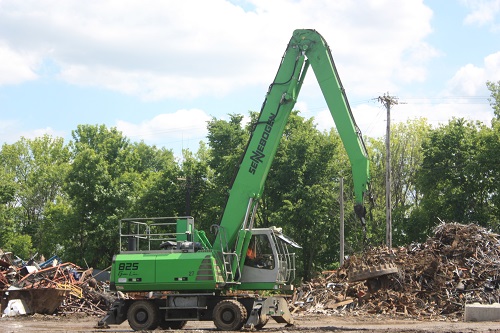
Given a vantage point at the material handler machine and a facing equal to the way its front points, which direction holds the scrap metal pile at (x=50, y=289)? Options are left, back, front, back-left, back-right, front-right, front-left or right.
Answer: back-left

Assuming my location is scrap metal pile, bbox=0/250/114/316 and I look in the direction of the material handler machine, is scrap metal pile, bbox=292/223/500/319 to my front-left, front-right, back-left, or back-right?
front-left

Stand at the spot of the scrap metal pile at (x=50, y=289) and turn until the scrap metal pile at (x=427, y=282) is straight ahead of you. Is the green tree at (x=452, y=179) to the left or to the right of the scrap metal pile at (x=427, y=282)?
left

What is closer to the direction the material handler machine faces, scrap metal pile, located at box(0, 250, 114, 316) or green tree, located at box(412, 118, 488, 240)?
the green tree

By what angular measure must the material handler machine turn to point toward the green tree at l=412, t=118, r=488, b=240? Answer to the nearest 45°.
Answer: approximately 45° to its left

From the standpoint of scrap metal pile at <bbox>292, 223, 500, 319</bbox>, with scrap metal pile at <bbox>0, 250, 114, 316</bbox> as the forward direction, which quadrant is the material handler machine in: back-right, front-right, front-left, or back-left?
front-left

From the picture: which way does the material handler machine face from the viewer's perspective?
to the viewer's right

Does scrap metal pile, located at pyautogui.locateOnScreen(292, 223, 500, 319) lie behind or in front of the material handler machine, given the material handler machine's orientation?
in front
